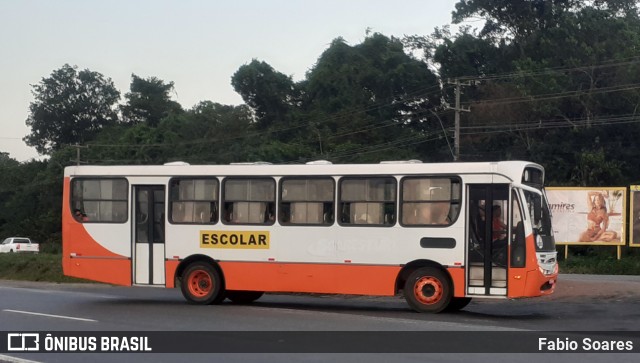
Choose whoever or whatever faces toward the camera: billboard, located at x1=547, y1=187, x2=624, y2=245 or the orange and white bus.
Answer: the billboard

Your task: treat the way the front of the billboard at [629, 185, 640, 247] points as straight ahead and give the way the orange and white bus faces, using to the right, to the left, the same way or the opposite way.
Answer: to the left

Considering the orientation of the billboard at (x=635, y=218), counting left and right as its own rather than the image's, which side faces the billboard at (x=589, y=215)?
right

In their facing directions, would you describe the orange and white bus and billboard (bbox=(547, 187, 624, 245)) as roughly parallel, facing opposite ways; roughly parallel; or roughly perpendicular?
roughly perpendicular

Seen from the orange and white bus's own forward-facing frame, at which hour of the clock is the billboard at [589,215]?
The billboard is roughly at 10 o'clock from the orange and white bus.

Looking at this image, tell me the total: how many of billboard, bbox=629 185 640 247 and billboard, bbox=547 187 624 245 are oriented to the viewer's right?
0

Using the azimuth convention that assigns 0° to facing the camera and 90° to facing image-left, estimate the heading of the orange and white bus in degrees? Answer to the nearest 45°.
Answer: approximately 270°

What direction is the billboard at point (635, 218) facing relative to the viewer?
toward the camera

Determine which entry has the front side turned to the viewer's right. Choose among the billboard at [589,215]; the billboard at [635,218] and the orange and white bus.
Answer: the orange and white bus

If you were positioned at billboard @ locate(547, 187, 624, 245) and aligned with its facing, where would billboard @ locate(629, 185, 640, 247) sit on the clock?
billboard @ locate(629, 185, 640, 247) is roughly at 9 o'clock from billboard @ locate(547, 187, 624, 245).

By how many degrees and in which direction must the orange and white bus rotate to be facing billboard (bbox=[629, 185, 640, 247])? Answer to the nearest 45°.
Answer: approximately 45° to its left

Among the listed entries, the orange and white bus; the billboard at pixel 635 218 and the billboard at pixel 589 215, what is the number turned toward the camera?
2

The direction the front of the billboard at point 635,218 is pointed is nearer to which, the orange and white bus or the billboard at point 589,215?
the orange and white bus

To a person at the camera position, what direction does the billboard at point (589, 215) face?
facing the viewer

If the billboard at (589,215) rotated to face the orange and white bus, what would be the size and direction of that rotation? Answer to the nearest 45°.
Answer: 0° — it already faces it

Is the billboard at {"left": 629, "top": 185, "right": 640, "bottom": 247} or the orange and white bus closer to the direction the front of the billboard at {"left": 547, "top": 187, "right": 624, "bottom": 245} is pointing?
the orange and white bus
